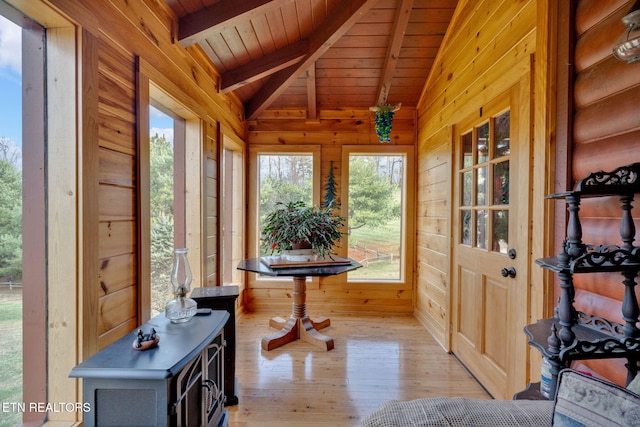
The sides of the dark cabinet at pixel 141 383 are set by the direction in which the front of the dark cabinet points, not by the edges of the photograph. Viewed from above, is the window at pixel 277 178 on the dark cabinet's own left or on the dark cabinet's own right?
on the dark cabinet's own left

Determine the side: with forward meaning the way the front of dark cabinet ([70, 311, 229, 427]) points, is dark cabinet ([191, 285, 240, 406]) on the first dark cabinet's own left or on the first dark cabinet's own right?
on the first dark cabinet's own left

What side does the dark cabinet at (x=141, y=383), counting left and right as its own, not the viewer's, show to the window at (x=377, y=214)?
left

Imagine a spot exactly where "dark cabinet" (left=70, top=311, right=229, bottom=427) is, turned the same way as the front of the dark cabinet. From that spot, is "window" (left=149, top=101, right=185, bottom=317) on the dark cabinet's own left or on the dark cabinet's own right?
on the dark cabinet's own left

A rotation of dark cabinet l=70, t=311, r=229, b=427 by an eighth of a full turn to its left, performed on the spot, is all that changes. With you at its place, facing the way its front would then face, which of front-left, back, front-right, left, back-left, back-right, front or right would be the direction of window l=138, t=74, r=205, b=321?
left

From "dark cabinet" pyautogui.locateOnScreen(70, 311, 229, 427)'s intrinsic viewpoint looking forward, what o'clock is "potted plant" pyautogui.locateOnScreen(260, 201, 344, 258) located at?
The potted plant is roughly at 9 o'clock from the dark cabinet.

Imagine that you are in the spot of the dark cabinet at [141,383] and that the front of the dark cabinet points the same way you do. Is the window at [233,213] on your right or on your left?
on your left

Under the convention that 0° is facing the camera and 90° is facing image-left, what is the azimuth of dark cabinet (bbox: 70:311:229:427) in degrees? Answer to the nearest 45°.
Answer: approximately 315°
